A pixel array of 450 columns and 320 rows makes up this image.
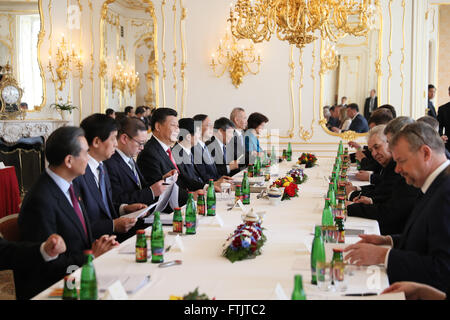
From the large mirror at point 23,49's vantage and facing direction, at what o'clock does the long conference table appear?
The long conference table is roughly at 12 o'clock from the large mirror.

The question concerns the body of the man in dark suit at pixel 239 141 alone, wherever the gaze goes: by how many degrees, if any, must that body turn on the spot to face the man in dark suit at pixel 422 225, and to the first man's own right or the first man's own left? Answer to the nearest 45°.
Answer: approximately 45° to the first man's own right

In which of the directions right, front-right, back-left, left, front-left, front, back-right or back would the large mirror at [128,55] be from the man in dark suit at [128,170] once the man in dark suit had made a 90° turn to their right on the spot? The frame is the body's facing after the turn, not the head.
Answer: back-right

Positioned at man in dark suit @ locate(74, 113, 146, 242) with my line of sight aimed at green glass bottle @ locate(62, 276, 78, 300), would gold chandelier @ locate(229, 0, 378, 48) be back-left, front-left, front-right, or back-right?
back-left

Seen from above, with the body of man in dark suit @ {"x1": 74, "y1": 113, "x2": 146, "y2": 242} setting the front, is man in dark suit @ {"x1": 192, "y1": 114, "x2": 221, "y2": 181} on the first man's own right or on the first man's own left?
on the first man's own left

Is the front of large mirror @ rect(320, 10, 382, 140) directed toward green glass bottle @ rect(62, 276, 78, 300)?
yes

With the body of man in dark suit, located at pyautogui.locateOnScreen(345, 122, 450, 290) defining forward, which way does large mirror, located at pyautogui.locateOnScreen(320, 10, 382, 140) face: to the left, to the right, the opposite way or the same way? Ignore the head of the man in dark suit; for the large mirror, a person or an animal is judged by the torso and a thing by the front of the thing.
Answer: to the left
